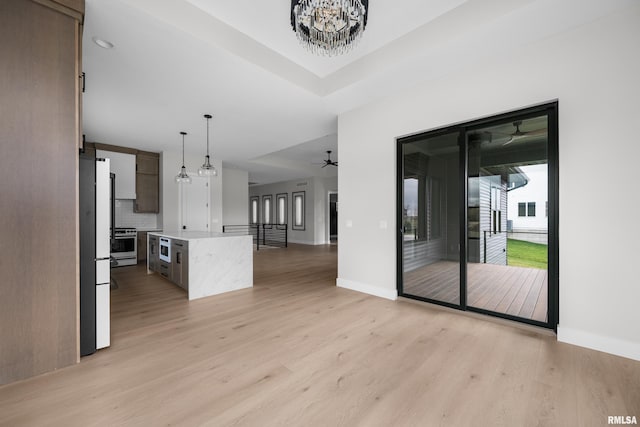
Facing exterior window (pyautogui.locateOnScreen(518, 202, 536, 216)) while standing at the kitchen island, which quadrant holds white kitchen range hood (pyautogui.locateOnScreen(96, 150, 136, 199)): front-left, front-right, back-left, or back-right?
back-left

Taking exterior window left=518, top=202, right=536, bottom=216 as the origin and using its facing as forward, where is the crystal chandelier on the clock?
The crystal chandelier is roughly at 1 o'clock from the exterior window.

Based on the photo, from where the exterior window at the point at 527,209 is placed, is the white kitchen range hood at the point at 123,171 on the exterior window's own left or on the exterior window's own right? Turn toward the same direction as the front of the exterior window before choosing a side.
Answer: on the exterior window's own right

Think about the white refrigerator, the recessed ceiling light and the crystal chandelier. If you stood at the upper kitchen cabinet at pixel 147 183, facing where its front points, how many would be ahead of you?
3

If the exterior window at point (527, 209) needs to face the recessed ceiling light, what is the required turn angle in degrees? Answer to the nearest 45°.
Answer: approximately 45° to its right

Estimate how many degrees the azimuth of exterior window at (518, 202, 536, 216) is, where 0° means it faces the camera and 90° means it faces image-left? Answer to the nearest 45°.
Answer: approximately 0°

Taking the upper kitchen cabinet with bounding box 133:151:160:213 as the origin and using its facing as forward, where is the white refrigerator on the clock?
The white refrigerator is roughly at 12 o'clock from the upper kitchen cabinet.

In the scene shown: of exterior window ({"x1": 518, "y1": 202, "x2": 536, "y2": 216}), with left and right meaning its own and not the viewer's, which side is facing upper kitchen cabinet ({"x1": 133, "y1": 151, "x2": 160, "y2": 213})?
front

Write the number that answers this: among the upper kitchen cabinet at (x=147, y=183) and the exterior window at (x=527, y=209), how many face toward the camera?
2

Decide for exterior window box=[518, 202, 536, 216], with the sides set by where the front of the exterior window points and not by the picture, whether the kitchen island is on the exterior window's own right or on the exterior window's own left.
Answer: on the exterior window's own right

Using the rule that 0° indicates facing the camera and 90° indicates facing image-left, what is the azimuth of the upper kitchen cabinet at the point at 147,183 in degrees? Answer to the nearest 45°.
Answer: approximately 0°
